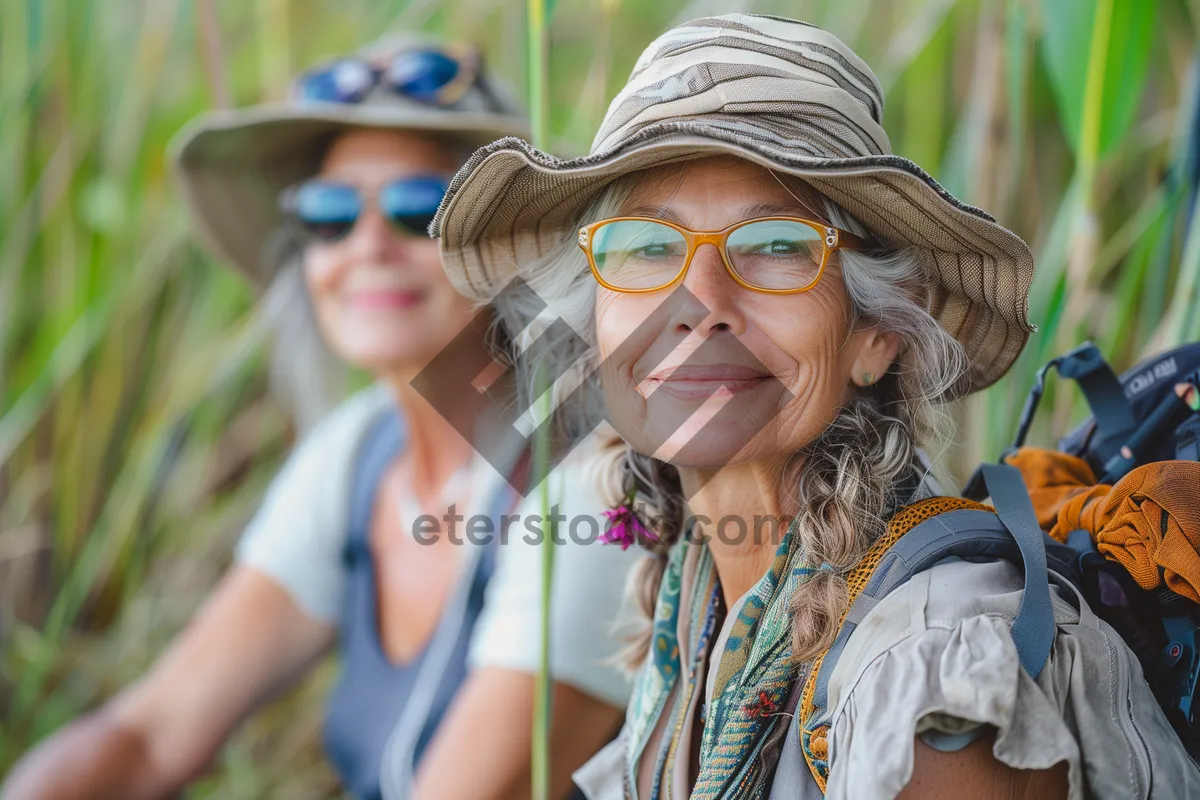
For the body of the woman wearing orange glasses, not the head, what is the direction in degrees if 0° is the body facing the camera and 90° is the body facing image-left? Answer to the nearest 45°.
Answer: approximately 45°

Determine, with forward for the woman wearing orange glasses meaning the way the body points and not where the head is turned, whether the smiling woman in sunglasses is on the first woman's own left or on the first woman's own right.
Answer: on the first woman's own right

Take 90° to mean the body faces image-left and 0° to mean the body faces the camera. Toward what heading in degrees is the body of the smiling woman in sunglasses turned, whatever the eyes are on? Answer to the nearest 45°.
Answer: approximately 0°

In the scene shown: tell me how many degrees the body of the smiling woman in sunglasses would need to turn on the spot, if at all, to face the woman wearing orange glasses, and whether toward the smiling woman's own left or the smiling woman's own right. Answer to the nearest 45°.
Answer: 0° — they already face them
